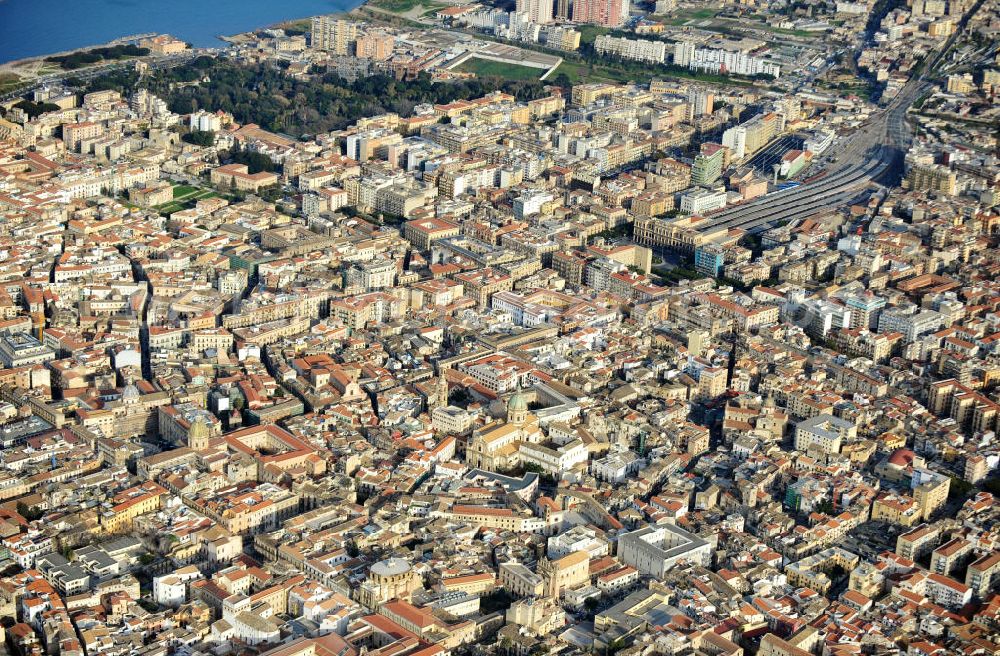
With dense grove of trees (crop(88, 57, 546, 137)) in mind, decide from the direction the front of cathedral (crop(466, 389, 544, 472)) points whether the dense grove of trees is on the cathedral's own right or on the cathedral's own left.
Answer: on the cathedral's own right

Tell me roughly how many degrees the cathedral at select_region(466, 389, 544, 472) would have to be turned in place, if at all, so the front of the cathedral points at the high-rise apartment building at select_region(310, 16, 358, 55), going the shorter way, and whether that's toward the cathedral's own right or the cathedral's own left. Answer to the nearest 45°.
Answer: approximately 135° to the cathedral's own right

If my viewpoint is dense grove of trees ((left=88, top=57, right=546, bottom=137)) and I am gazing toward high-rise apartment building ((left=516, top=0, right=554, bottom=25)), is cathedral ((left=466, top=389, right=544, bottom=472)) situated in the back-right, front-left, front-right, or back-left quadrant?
back-right

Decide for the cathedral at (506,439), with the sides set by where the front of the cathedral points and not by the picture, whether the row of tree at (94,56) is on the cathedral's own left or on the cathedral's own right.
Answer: on the cathedral's own right

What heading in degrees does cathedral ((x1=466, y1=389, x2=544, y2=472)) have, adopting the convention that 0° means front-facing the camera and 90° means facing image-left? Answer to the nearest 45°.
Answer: approximately 45°

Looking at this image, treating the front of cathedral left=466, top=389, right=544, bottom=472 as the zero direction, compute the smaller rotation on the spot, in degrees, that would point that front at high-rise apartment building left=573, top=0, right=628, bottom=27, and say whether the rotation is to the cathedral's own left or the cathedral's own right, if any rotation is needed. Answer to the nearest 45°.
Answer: approximately 135° to the cathedral's own right

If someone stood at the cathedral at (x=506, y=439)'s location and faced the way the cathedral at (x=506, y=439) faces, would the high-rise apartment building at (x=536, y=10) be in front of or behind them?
behind
